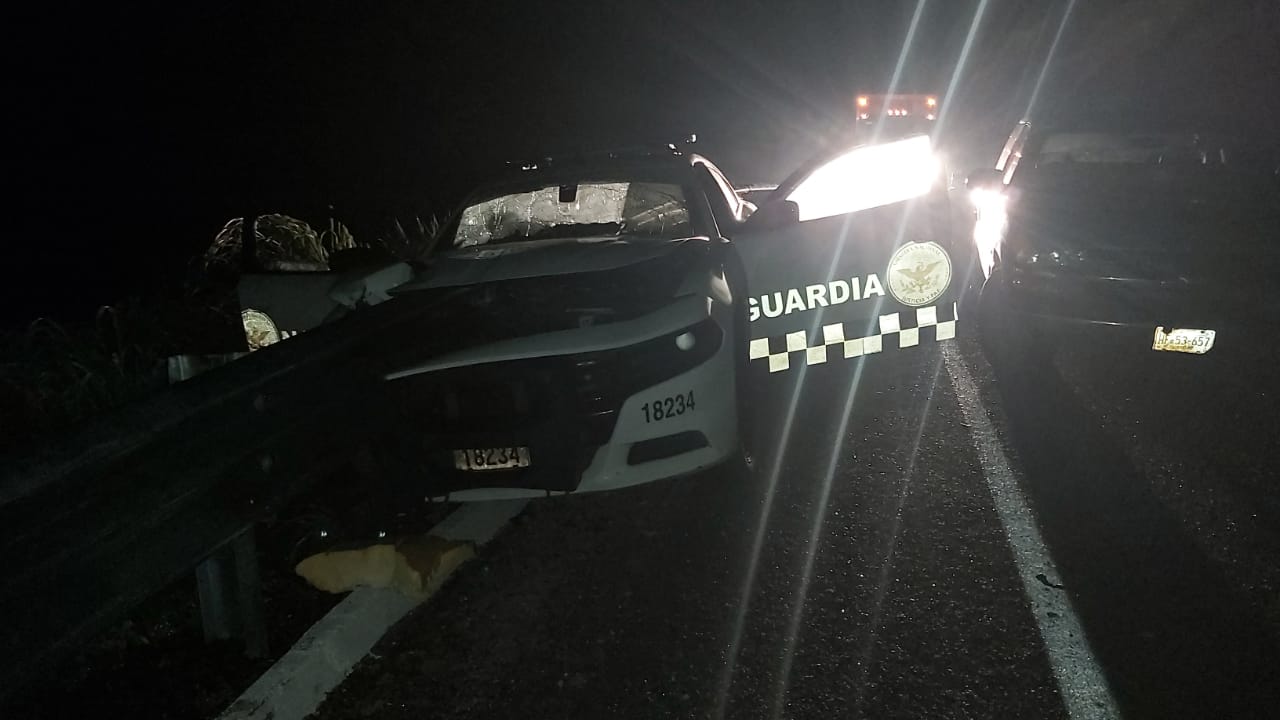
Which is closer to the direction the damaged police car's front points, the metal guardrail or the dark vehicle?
the metal guardrail

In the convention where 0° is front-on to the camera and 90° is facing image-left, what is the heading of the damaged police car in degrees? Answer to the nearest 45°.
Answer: approximately 45°

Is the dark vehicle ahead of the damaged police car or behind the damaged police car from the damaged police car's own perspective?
behind

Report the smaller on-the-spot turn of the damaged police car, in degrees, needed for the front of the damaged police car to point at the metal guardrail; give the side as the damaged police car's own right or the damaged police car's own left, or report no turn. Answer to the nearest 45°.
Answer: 0° — it already faces it
